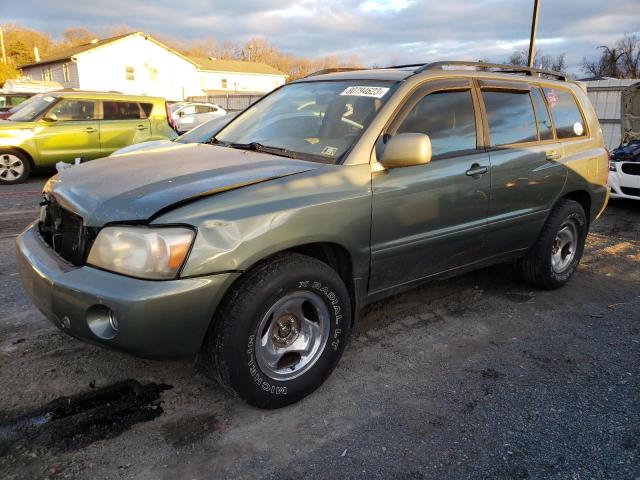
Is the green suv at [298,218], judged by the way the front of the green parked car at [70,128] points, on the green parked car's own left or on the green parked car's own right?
on the green parked car's own left

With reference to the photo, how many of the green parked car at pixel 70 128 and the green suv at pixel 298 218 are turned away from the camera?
0

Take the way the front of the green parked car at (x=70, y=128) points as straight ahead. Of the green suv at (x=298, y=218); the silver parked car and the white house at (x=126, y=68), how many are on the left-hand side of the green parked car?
1

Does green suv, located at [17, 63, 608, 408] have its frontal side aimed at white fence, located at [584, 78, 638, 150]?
no

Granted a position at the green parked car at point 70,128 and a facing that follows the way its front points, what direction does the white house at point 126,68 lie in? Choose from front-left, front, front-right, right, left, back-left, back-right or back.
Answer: right

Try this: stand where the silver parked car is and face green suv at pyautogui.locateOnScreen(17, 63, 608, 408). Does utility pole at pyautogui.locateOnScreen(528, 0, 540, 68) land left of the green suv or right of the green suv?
left

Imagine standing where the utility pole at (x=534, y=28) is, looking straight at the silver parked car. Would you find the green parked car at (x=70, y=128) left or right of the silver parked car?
left

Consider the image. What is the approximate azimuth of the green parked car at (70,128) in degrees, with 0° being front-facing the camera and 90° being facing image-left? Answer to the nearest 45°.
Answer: approximately 90°

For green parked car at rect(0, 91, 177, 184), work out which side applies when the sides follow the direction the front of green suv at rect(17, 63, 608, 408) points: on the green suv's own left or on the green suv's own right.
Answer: on the green suv's own right

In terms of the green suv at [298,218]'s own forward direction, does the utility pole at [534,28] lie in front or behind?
behind

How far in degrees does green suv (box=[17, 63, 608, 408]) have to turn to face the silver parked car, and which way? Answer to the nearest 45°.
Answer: approximately 135° to its right

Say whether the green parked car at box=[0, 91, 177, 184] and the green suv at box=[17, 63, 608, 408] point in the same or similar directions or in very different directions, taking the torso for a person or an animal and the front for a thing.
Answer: same or similar directions

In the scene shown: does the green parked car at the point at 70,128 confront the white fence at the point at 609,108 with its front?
no

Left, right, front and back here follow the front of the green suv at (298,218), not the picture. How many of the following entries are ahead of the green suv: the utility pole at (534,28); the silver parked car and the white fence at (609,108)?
0

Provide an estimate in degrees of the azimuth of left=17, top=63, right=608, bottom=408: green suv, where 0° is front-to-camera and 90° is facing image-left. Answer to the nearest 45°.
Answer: approximately 45°

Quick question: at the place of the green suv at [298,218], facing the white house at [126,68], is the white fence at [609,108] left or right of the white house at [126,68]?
right

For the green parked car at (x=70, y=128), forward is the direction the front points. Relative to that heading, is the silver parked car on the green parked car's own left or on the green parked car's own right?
on the green parked car's own right
